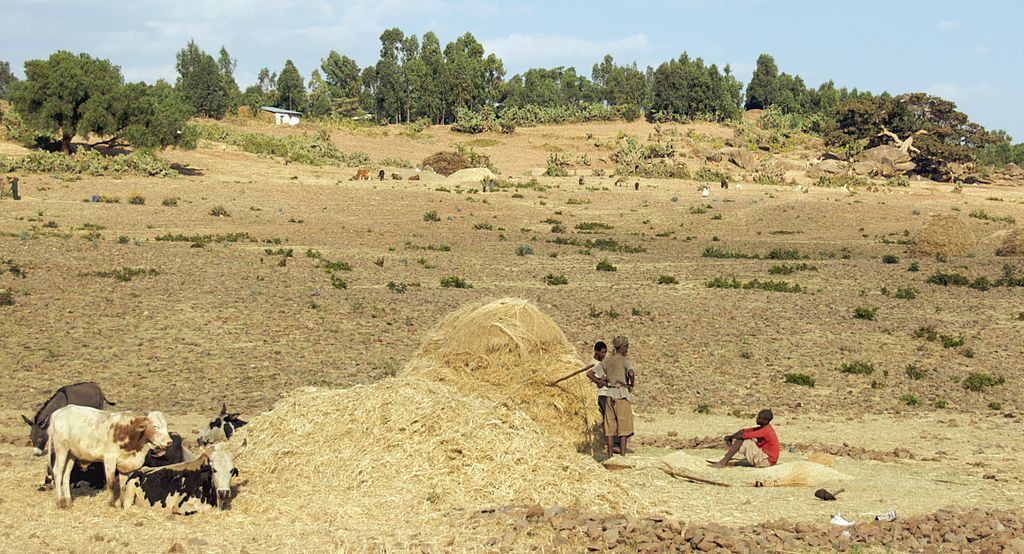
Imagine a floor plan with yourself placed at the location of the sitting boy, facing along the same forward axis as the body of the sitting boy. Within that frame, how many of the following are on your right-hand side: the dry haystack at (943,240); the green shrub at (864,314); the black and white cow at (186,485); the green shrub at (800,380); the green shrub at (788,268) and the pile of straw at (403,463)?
4

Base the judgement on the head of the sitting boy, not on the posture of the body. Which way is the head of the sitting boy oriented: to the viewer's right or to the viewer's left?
to the viewer's left

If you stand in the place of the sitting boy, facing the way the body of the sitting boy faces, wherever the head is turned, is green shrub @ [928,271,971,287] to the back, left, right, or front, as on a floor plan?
right

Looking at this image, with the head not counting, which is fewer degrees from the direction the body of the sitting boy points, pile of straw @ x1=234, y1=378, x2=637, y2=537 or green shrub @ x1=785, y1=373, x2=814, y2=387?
the pile of straw

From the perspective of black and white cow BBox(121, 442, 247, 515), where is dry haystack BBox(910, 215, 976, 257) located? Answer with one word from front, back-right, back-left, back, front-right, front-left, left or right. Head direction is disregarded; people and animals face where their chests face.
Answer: left

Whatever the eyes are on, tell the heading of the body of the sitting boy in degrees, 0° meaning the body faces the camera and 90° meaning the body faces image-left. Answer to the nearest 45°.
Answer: approximately 90°

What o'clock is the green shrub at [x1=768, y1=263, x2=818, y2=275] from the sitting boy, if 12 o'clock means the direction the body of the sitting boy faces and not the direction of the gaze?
The green shrub is roughly at 3 o'clock from the sitting boy.

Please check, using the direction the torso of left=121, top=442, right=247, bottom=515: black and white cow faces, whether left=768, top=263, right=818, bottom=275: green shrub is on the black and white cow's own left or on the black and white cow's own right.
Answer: on the black and white cow's own left

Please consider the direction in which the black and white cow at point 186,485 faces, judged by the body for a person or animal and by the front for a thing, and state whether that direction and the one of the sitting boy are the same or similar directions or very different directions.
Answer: very different directions

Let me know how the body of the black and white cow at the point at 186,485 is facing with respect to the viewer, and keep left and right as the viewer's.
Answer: facing the viewer and to the right of the viewer

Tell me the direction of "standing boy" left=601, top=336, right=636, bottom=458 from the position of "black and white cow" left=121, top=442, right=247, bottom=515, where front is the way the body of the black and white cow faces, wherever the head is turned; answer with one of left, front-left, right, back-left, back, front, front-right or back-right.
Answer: front-left

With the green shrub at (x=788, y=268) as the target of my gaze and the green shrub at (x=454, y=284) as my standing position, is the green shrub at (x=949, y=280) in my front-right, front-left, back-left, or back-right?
front-right

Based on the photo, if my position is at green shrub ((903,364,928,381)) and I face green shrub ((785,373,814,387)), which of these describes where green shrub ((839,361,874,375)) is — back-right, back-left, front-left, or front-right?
front-right

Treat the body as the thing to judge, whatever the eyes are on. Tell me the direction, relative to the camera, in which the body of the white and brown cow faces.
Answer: to the viewer's right

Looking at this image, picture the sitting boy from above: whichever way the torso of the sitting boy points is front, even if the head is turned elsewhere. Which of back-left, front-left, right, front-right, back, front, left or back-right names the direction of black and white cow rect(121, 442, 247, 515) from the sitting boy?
front-left

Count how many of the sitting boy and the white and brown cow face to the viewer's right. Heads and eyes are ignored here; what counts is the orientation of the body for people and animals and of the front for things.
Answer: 1
